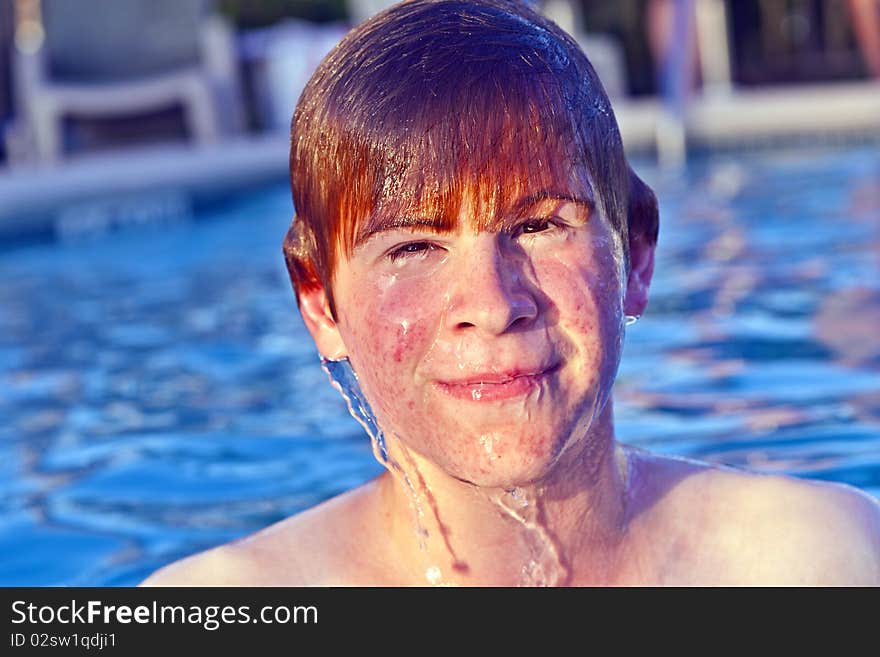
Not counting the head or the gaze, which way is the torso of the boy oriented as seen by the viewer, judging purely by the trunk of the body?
toward the camera
